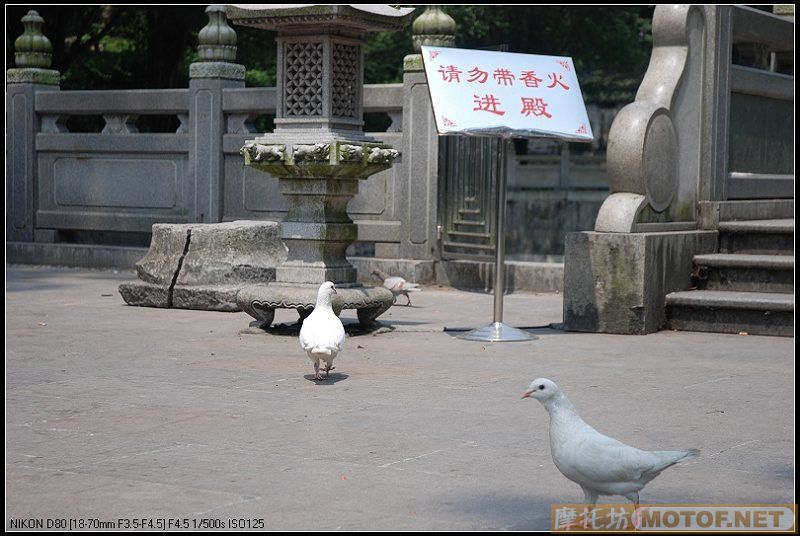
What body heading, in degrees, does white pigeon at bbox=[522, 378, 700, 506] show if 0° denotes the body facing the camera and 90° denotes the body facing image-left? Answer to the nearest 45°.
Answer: approximately 90°

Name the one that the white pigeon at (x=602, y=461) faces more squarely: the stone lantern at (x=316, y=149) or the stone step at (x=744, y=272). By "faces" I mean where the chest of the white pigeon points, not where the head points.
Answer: the stone lantern

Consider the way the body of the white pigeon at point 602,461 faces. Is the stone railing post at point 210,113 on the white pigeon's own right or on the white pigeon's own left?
on the white pigeon's own right

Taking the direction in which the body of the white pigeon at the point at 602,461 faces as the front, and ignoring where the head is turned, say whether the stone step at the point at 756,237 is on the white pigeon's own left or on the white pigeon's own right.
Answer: on the white pigeon's own right
